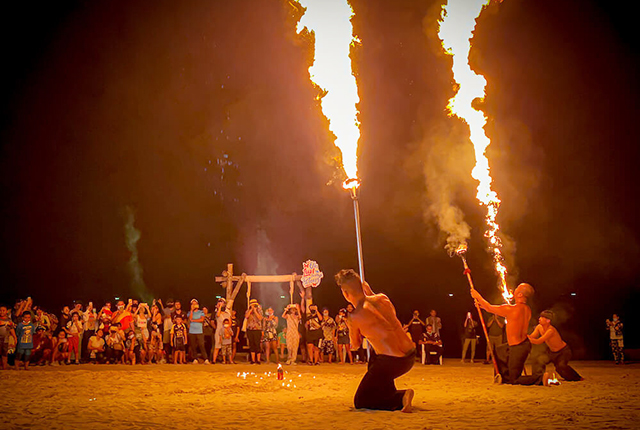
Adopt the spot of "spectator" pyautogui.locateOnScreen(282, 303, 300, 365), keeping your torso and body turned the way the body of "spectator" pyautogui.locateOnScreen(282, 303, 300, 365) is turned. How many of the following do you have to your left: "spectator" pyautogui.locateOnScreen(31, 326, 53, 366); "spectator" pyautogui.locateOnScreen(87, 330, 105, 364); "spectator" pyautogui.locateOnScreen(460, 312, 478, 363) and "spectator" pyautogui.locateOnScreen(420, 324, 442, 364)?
2

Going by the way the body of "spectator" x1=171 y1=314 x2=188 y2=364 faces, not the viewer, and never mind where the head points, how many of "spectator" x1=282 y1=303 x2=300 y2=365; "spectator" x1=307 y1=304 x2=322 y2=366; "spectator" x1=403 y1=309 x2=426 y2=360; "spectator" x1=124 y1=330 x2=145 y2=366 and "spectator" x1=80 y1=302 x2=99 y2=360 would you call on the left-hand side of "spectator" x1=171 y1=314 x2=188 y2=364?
3

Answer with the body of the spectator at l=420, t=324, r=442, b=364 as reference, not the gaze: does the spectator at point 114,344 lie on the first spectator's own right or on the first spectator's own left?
on the first spectator's own right

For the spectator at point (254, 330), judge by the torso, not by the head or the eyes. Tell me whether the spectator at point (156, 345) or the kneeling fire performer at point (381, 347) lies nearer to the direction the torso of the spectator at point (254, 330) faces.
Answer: the kneeling fire performer

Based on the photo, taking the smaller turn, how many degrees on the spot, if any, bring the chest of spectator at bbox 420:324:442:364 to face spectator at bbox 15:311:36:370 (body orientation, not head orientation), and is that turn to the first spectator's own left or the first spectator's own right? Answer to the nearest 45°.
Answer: approximately 45° to the first spectator's own right

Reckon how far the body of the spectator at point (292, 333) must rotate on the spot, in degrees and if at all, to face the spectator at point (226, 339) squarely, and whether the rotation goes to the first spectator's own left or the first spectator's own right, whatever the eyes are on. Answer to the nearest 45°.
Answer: approximately 90° to the first spectator's own right

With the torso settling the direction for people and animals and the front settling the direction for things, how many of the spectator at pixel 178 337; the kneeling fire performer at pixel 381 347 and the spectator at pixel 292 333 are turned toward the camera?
2

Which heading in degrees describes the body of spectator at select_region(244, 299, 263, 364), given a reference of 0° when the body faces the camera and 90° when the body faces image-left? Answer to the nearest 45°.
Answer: approximately 0°
